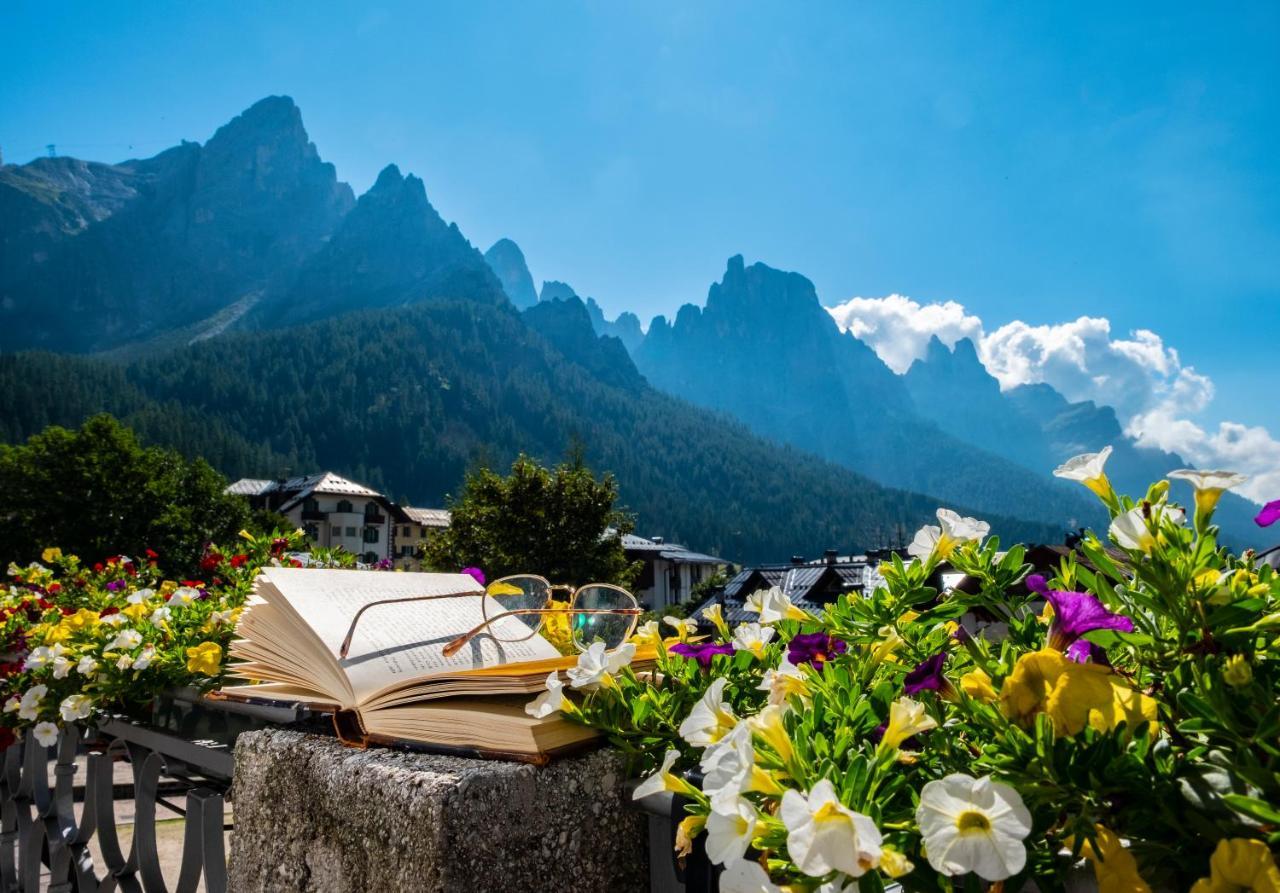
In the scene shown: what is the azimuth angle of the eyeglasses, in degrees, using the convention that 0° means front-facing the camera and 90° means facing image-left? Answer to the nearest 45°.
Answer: approximately 225°

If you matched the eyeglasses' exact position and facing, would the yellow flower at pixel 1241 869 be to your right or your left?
on your right

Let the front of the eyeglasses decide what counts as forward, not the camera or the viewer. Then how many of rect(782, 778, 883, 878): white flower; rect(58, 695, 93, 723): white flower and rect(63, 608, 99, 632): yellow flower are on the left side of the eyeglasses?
2

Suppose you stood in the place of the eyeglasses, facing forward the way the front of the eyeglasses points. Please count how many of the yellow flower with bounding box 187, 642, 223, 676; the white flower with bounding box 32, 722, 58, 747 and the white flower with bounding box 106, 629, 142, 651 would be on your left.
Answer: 3

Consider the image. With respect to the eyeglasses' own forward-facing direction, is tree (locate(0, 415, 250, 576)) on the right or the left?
on its left
